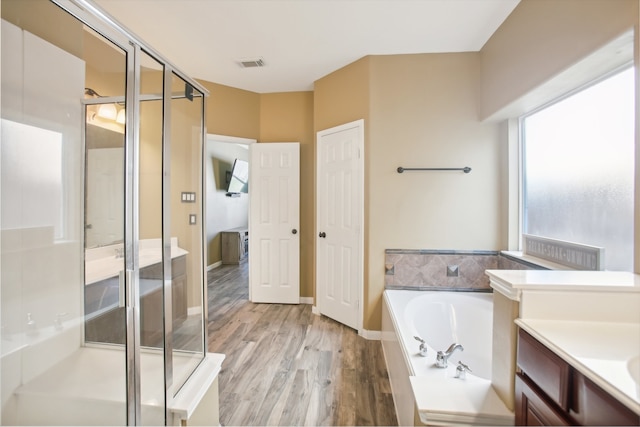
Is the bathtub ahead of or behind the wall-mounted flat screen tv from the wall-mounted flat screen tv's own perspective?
ahead

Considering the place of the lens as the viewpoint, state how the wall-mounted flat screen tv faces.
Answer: facing the viewer and to the right of the viewer

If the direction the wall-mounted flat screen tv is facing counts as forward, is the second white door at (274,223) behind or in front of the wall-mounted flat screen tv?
in front

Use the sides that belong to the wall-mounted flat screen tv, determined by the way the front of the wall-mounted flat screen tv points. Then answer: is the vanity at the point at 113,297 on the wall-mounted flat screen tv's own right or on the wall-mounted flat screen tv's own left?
on the wall-mounted flat screen tv's own right

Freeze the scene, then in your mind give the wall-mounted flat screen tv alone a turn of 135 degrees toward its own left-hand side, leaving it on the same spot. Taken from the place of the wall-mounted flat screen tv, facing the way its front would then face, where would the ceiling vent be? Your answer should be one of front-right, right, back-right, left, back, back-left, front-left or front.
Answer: back

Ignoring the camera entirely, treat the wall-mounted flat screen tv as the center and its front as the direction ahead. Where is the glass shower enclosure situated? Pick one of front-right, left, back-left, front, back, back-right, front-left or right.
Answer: front-right
